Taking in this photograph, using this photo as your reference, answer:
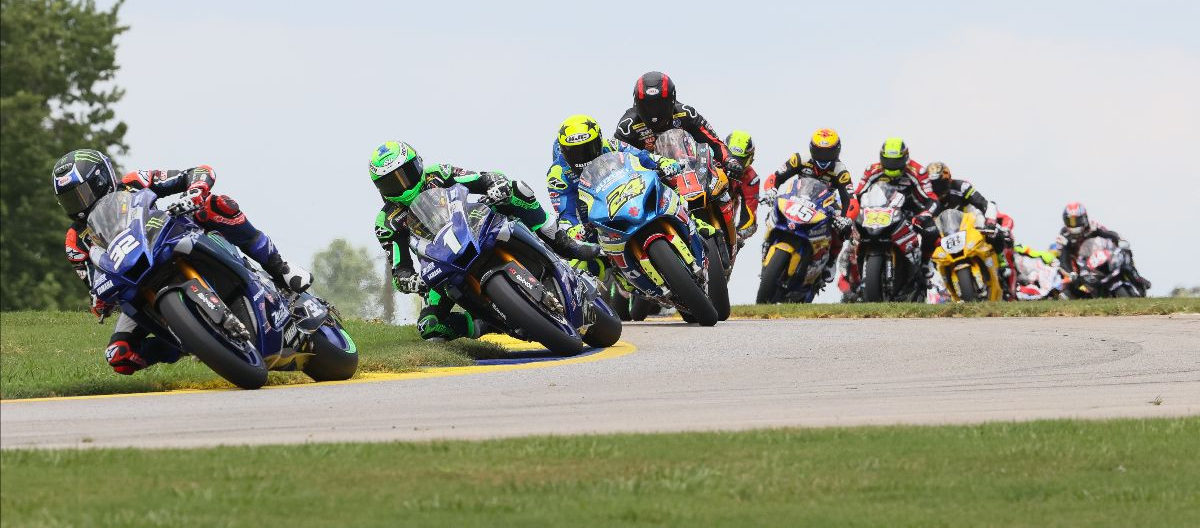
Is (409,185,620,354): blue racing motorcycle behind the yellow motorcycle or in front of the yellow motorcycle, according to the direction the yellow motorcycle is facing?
in front

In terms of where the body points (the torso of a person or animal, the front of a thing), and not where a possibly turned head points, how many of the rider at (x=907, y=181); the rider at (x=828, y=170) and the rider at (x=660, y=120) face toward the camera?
3

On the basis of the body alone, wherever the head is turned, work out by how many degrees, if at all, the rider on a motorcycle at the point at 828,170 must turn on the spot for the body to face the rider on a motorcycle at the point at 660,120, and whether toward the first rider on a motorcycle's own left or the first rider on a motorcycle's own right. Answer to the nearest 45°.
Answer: approximately 45° to the first rider on a motorcycle's own right

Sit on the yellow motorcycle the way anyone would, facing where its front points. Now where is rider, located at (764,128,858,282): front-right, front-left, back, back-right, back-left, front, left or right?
front-right

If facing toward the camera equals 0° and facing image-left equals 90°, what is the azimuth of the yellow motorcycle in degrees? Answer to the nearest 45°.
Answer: approximately 0°

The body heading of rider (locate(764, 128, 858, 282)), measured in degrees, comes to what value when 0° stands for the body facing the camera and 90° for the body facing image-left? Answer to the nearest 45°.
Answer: approximately 0°

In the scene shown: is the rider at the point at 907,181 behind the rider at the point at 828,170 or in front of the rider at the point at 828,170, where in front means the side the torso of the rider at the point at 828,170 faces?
behind
